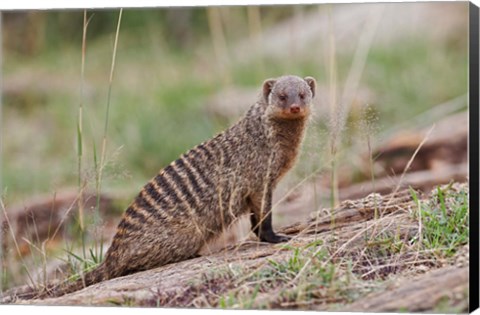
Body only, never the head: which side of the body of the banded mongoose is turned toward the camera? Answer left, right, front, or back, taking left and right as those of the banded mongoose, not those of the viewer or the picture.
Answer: right

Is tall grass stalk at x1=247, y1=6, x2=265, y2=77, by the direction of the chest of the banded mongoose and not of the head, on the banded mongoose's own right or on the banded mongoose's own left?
on the banded mongoose's own left
